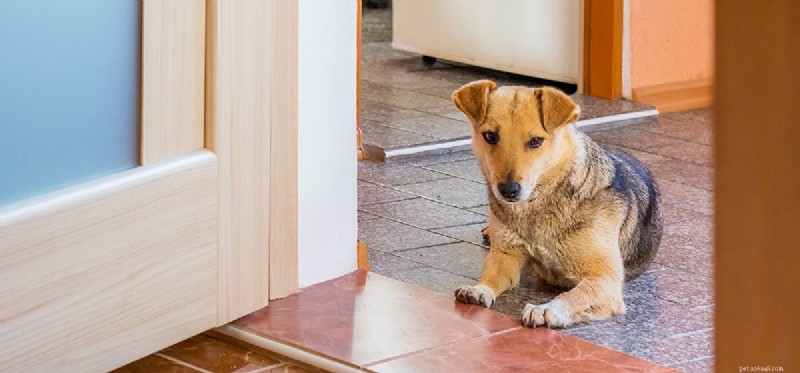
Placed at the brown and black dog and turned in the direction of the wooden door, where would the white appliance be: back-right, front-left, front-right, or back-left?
back-right

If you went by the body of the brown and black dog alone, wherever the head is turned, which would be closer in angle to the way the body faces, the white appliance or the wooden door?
the wooden door

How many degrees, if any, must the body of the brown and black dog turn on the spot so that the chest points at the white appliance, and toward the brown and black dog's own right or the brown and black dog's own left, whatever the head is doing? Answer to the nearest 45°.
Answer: approximately 135° to the brown and black dog's own right

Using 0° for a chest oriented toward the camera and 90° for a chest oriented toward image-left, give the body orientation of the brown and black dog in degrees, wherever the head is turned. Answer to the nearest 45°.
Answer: approximately 45°

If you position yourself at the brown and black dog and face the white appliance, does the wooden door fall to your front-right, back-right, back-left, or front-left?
back-left

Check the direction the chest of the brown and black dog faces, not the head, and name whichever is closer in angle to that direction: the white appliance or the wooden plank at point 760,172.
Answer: the wooden plank

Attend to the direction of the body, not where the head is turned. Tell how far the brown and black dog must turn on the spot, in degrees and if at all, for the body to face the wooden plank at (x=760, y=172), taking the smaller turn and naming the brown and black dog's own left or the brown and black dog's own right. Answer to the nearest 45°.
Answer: approximately 45° to the brown and black dog's own left
